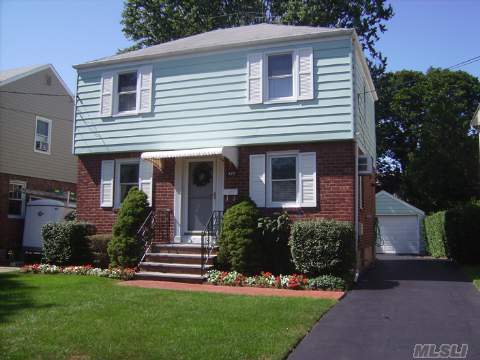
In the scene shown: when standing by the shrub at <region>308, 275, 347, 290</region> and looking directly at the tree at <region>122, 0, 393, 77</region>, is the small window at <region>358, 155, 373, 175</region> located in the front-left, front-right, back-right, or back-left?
front-right

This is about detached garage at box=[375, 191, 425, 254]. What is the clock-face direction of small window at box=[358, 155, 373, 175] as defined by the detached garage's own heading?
The small window is roughly at 12 o'clock from the detached garage.

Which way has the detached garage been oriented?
toward the camera

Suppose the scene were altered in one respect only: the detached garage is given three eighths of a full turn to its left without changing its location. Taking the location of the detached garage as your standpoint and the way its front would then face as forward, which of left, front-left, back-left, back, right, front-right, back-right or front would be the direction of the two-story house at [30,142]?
back

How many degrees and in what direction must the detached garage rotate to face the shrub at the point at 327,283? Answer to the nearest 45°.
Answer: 0° — it already faces it

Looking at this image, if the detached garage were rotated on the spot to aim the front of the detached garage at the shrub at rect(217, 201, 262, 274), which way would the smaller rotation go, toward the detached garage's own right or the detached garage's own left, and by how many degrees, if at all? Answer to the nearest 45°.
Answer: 0° — it already faces it

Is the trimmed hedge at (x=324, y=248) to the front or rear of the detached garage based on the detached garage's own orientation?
to the front

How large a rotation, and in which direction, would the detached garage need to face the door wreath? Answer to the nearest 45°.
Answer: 0° — it already faces it
